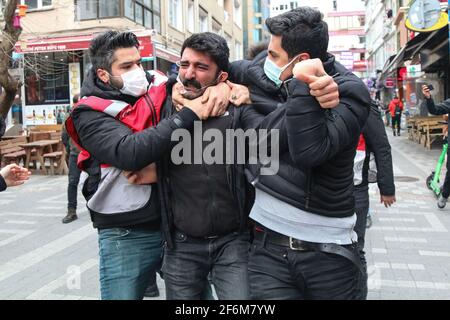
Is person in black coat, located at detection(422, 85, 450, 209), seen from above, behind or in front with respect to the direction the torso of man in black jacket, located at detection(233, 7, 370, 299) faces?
behind

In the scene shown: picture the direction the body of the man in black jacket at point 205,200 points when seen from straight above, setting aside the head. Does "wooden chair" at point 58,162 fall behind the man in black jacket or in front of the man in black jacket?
behind

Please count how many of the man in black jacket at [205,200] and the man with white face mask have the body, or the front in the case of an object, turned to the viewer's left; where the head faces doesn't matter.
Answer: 0

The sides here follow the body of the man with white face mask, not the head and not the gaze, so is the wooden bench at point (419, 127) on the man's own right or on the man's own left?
on the man's own left

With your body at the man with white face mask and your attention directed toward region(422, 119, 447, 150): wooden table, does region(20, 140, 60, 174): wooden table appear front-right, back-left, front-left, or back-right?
front-left

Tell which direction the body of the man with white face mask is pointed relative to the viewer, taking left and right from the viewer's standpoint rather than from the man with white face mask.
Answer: facing the viewer and to the right of the viewer

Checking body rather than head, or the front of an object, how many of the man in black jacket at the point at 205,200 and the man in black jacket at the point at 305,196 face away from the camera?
0

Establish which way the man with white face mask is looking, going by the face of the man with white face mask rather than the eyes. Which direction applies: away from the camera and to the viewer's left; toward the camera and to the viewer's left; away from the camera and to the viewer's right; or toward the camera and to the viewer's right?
toward the camera and to the viewer's right

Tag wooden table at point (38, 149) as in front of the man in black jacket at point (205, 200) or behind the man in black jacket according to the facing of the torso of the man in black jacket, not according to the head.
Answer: behind

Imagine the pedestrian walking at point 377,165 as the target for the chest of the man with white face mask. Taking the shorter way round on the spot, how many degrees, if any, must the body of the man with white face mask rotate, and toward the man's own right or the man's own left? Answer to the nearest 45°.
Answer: approximately 90° to the man's own left

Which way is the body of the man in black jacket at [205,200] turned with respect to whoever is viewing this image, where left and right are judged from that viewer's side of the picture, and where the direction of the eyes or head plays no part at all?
facing the viewer

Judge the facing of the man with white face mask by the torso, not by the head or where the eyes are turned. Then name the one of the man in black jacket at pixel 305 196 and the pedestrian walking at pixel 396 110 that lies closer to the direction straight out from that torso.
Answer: the man in black jacket
